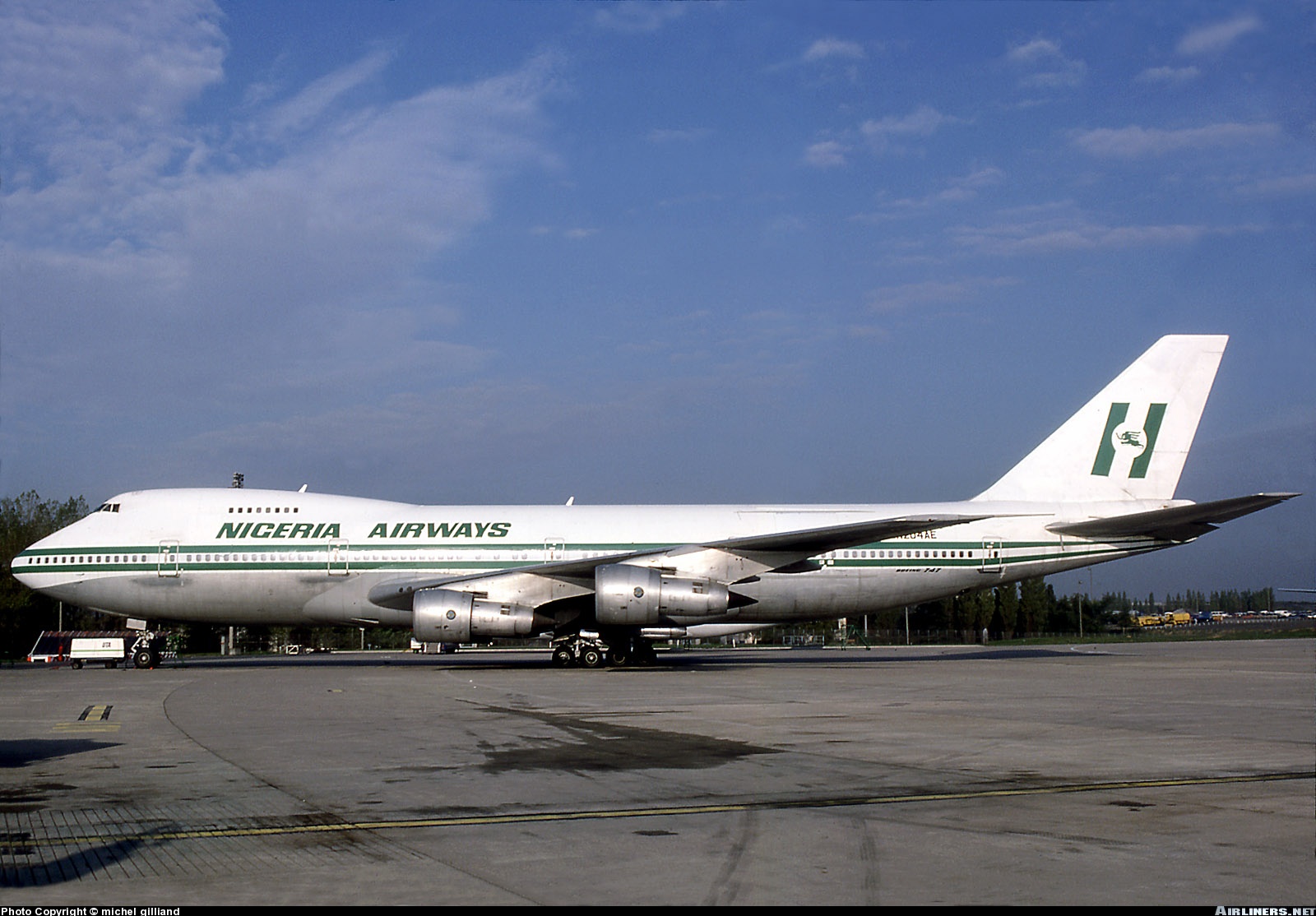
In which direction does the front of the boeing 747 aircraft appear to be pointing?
to the viewer's left
